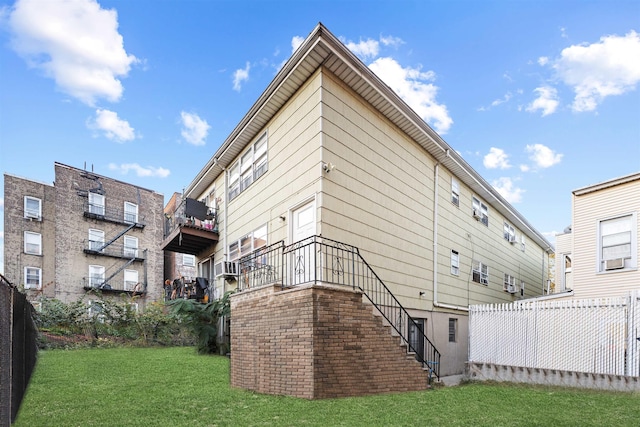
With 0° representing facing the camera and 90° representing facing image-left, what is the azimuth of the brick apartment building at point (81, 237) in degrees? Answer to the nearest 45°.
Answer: approximately 315°

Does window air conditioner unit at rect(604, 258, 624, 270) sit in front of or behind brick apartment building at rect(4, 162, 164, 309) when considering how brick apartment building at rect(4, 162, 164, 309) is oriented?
in front
